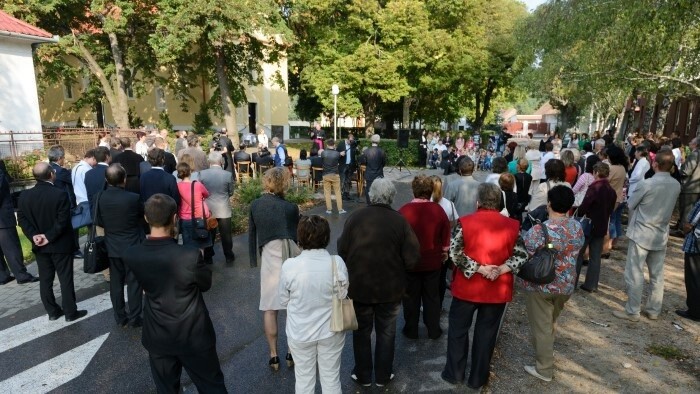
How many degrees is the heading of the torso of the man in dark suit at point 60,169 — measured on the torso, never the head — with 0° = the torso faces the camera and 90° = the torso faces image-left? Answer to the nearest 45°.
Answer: approximately 225°

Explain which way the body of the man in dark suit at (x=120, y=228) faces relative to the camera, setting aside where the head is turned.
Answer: away from the camera

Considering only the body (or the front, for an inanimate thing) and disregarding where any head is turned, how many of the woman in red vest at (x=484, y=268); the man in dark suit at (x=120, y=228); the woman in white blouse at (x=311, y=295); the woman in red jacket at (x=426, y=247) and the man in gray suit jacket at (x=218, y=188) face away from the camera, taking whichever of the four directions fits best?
5

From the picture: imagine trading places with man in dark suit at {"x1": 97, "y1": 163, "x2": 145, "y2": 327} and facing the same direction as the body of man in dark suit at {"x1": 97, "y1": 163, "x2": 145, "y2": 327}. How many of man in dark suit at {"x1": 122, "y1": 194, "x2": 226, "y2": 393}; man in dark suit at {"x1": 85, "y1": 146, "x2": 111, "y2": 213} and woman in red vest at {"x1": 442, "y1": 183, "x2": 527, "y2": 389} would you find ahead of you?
1

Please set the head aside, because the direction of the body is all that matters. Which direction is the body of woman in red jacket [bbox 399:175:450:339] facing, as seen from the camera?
away from the camera

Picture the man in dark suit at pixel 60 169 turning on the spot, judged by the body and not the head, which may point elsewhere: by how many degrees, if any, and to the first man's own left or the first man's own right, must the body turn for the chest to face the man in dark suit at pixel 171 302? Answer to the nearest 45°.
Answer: approximately 135° to the first man's own right

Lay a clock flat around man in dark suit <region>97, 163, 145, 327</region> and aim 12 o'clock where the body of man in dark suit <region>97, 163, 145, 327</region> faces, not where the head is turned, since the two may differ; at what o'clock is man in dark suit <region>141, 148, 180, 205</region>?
man in dark suit <region>141, 148, 180, 205</region> is roughly at 1 o'clock from man in dark suit <region>97, 163, 145, 327</region>.

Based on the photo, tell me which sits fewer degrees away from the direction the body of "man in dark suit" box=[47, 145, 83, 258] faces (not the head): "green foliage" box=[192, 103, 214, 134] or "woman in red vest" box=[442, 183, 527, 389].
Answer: the green foliage

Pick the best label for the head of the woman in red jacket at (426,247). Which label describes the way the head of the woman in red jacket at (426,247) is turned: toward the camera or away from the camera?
away from the camera

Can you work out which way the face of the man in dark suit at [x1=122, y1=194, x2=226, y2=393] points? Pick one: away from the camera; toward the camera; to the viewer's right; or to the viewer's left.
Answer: away from the camera

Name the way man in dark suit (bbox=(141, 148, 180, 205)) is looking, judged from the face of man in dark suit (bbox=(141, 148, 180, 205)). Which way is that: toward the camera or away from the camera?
away from the camera

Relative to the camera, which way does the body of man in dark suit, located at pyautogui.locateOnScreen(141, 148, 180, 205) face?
away from the camera

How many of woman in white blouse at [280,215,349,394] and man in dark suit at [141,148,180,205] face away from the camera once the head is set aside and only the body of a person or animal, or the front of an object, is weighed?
2

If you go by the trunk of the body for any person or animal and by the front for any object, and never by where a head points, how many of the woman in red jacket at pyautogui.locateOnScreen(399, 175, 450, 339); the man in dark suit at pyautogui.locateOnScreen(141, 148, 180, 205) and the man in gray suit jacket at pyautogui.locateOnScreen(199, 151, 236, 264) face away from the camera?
3

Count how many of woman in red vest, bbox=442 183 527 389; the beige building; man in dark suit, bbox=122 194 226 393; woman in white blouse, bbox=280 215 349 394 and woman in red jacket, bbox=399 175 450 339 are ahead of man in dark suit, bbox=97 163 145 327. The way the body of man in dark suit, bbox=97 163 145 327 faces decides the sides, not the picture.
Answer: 1

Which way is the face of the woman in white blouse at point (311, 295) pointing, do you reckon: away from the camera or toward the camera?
away from the camera

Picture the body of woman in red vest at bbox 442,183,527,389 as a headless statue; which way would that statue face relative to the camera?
away from the camera

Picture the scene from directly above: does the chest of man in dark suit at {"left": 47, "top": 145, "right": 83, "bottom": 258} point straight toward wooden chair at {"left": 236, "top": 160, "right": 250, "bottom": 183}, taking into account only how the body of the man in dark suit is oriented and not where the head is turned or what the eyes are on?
yes

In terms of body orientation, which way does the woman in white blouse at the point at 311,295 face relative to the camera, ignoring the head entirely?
away from the camera
